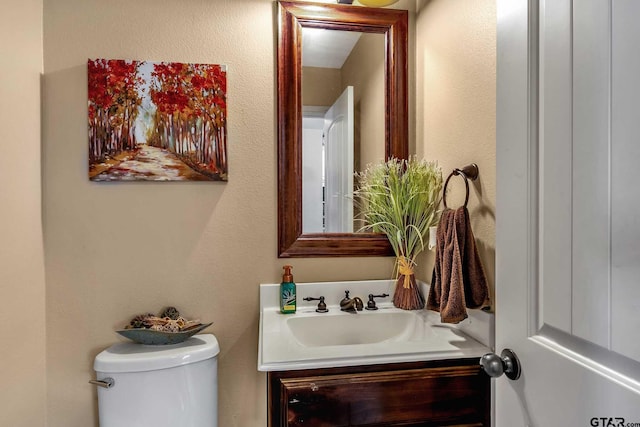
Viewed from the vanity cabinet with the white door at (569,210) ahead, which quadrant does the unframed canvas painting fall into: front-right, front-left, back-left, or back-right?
back-right

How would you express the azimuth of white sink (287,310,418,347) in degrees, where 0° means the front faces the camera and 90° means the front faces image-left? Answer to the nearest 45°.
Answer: approximately 0°

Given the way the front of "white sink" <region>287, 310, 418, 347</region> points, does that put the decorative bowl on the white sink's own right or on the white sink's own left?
on the white sink's own right

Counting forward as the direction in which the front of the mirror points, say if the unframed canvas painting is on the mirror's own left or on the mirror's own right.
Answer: on the mirror's own right
